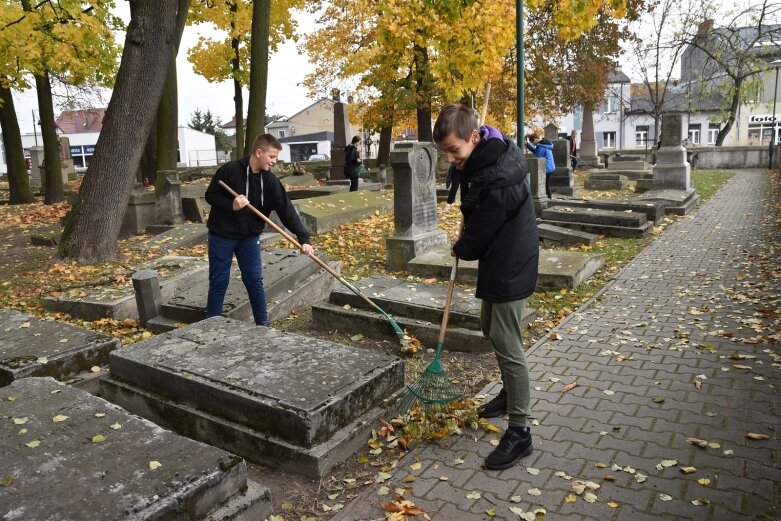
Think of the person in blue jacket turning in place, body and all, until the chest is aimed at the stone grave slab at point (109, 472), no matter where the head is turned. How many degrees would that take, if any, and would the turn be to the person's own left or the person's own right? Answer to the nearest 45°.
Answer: approximately 90° to the person's own left

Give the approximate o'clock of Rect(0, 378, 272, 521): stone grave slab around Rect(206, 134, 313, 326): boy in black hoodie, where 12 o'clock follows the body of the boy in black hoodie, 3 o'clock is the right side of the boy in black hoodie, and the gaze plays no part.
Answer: The stone grave slab is roughly at 2 o'clock from the boy in black hoodie.

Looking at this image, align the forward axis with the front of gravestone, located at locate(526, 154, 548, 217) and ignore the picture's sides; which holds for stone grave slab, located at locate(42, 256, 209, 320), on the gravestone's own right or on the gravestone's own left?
on the gravestone's own right
